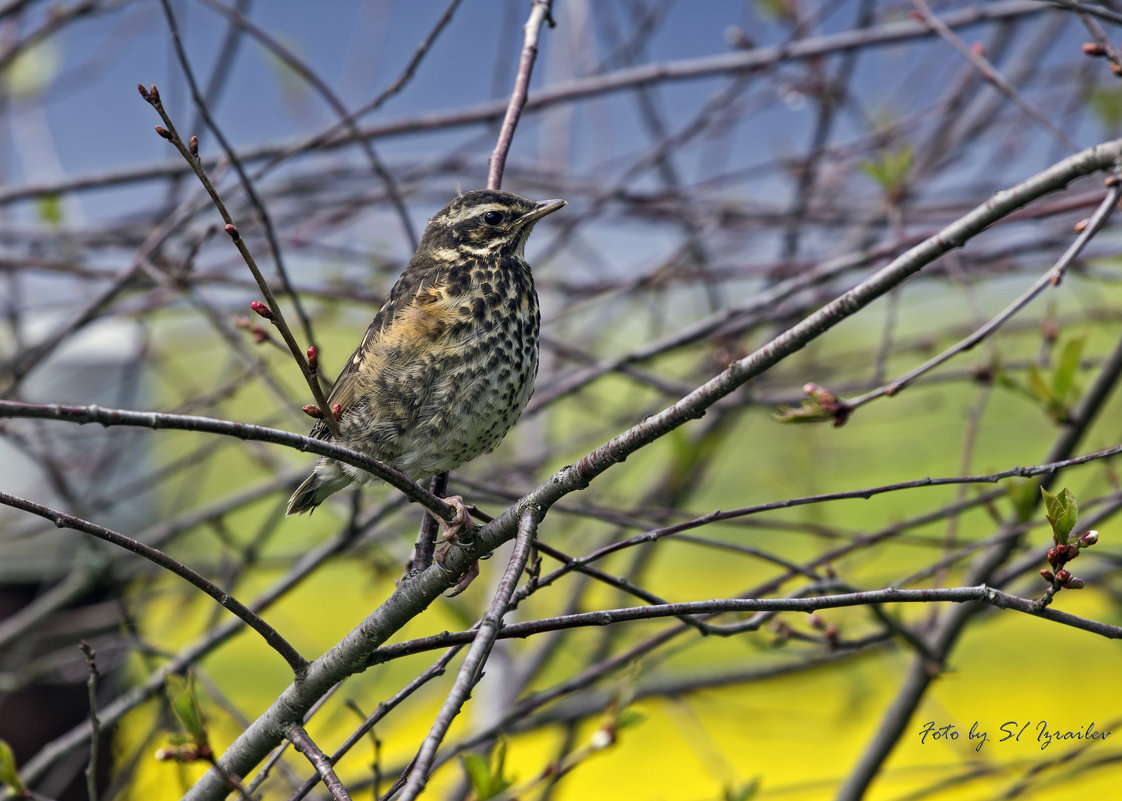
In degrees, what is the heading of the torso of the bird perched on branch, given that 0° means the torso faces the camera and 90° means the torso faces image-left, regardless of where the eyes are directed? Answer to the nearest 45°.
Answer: approximately 315°

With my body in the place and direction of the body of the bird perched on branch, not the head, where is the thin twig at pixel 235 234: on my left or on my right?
on my right
